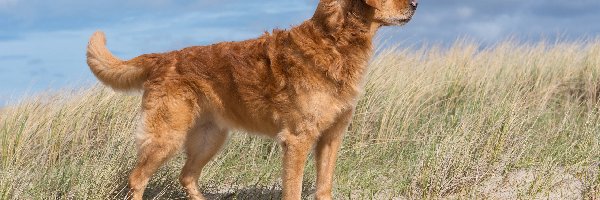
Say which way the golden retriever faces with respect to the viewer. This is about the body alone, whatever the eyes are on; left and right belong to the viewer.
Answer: facing to the right of the viewer
